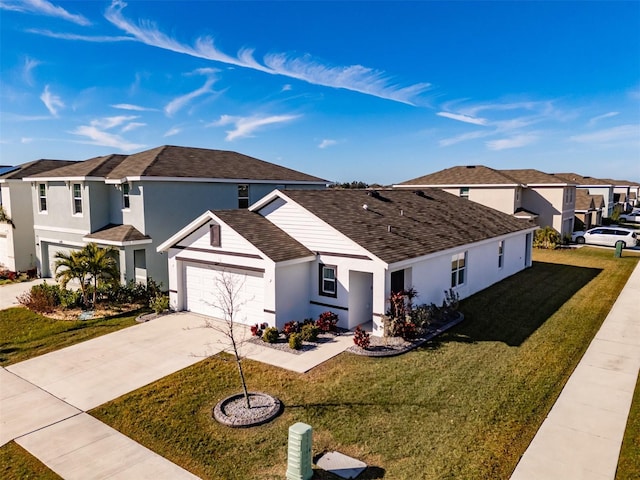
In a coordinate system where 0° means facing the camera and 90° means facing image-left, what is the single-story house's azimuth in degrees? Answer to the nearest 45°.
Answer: approximately 45°

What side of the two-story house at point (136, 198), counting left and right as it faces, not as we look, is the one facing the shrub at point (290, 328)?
left

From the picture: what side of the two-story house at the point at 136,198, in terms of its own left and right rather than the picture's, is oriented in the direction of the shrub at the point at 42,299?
front

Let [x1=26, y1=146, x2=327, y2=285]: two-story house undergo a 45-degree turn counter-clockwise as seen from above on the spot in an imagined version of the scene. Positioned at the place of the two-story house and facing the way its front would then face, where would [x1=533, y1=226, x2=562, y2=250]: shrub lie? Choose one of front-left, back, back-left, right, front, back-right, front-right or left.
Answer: left

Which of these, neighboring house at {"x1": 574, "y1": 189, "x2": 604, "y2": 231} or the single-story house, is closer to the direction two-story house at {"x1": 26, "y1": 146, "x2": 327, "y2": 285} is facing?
the single-story house

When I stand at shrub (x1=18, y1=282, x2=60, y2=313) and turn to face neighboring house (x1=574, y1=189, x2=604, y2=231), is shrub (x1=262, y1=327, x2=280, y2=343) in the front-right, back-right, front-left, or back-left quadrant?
front-right

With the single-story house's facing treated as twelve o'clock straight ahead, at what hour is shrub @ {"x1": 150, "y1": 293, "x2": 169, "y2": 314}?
The shrub is roughly at 2 o'clock from the single-story house.

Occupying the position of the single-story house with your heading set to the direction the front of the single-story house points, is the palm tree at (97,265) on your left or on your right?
on your right

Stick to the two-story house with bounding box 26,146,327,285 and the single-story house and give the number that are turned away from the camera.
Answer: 0

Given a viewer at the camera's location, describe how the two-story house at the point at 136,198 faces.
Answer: facing the viewer and to the left of the viewer

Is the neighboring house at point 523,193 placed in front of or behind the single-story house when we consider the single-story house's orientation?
behind

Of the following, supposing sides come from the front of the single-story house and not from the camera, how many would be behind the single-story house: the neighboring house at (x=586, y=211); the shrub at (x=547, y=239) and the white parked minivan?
3

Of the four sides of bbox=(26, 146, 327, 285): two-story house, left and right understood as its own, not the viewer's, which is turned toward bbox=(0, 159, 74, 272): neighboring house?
right
